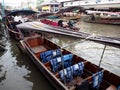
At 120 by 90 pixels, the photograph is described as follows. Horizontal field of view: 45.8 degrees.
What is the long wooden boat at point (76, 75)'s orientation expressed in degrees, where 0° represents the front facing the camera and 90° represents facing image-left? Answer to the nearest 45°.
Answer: approximately 135°
